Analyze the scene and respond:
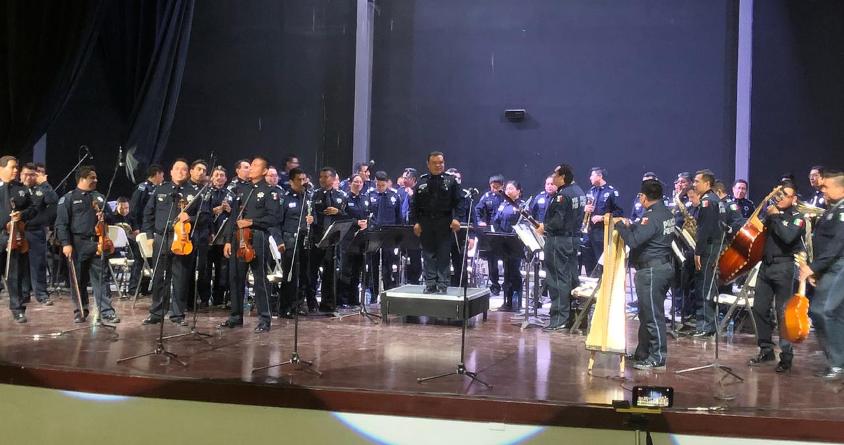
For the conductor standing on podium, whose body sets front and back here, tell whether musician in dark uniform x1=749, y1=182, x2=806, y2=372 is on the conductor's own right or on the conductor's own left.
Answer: on the conductor's own left

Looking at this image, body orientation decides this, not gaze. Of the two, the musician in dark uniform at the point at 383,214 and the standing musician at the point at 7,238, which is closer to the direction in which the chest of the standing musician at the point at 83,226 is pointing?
the musician in dark uniform

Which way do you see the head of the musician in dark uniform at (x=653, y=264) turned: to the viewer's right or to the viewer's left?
to the viewer's left

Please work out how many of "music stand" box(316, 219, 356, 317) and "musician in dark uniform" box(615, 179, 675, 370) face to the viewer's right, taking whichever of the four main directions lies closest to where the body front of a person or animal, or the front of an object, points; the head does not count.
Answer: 0

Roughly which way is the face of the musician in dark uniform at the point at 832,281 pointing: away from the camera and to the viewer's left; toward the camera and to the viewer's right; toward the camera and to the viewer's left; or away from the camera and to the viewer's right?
toward the camera and to the viewer's left

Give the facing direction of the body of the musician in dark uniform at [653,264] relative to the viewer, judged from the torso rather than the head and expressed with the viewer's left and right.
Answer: facing away from the viewer and to the left of the viewer

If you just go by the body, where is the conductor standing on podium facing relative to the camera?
toward the camera

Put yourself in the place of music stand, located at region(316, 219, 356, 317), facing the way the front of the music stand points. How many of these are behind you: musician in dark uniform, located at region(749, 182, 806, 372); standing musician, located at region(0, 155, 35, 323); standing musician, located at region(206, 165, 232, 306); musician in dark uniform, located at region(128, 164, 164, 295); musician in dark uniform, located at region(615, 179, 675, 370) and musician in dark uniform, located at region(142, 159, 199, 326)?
2

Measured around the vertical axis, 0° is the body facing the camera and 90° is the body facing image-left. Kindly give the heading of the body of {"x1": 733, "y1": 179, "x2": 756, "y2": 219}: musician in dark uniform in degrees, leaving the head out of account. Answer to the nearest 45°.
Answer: approximately 45°

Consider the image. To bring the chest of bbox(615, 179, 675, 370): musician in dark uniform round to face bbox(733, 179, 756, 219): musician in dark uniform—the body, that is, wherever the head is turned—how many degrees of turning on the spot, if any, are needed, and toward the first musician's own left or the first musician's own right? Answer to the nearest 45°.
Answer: approximately 45° to the first musician's own right

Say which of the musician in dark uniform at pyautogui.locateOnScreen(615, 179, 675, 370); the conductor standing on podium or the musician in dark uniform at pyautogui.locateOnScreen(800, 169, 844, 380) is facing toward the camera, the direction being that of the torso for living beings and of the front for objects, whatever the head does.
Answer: the conductor standing on podium
